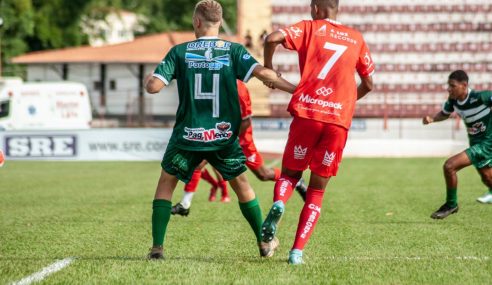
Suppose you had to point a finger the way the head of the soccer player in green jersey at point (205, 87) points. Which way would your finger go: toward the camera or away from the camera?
away from the camera

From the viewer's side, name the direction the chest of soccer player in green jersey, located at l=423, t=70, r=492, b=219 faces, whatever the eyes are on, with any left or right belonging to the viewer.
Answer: facing the viewer and to the left of the viewer

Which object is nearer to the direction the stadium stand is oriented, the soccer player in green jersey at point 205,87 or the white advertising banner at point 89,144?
the soccer player in green jersey

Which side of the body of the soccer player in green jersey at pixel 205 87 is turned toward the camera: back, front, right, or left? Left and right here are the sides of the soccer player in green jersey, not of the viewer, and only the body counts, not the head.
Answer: back

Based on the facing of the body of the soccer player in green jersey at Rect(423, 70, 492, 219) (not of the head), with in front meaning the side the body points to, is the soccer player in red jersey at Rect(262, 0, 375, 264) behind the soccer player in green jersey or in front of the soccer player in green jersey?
in front

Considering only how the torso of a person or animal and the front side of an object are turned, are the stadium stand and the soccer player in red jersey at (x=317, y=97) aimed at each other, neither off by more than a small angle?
yes

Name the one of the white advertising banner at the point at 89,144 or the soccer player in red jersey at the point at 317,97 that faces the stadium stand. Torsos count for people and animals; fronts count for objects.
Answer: the soccer player in red jersey

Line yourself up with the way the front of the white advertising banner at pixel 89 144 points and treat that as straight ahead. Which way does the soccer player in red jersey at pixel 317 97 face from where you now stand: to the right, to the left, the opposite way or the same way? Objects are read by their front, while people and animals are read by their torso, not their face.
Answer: the opposite way

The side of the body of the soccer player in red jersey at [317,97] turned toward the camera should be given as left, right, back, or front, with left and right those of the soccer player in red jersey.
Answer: back

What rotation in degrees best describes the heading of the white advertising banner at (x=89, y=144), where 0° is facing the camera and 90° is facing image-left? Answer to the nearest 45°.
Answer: approximately 0°

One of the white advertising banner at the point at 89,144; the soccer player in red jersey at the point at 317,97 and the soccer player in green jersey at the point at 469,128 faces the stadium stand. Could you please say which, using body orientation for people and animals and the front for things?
the soccer player in red jersey

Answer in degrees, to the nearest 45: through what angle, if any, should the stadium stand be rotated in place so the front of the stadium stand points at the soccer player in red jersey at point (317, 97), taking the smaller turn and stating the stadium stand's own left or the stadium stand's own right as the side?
0° — it already faces them

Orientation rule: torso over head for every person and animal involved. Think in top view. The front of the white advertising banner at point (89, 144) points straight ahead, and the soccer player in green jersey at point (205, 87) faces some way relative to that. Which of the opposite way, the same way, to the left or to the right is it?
the opposite way

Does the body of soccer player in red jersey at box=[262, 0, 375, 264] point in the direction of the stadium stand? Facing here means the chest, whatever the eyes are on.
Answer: yes

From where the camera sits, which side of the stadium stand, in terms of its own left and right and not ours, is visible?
front

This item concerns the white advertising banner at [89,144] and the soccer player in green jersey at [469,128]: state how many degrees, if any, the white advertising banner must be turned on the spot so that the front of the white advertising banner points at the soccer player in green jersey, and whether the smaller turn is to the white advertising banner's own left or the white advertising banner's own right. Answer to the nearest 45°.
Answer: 0° — it already faces them

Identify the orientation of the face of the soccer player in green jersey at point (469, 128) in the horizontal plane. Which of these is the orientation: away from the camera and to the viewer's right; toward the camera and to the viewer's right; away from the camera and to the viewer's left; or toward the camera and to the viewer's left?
toward the camera and to the viewer's left
